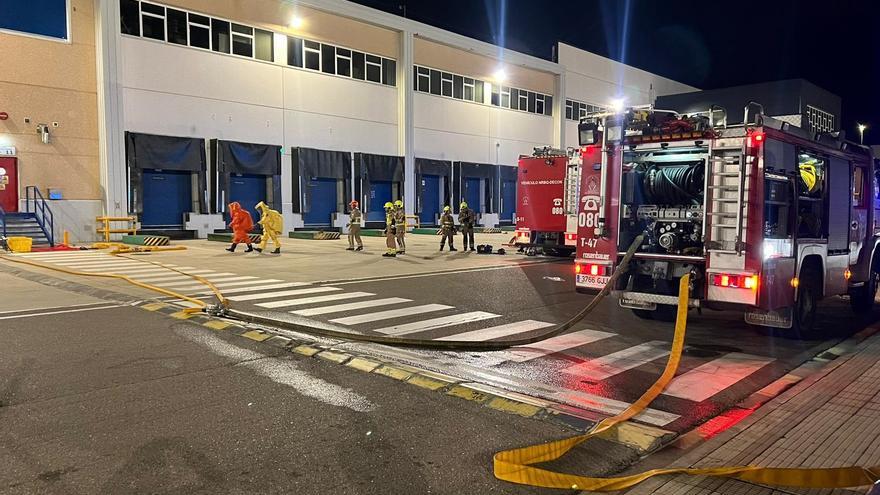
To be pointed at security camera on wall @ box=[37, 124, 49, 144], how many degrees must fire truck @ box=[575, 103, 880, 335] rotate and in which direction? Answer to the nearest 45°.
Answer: approximately 135° to its left

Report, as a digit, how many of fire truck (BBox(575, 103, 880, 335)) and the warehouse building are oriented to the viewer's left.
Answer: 0

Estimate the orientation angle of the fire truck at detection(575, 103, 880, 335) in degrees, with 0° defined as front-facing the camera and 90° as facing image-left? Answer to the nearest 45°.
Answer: approximately 225°

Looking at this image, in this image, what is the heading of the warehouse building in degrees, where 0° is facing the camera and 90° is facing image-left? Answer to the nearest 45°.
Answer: approximately 315°

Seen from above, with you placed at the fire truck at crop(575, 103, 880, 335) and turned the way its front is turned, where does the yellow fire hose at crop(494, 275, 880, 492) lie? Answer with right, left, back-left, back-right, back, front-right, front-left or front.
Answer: back-right

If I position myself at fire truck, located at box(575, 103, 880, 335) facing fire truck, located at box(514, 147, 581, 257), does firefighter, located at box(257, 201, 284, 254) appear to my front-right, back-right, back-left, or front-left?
front-left

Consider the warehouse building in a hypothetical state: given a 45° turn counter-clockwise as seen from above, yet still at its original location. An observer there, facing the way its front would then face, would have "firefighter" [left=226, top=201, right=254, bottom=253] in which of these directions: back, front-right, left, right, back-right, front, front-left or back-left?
right

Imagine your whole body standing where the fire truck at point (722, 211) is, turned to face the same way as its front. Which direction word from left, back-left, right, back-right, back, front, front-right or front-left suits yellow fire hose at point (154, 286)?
back-left

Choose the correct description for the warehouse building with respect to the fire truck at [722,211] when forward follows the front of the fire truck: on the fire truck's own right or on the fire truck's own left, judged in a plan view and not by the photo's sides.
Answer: on the fire truck's own left

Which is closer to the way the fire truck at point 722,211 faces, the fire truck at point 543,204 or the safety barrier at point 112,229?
the fire truck

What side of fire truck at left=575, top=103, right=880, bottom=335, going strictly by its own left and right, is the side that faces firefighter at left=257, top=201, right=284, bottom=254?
left

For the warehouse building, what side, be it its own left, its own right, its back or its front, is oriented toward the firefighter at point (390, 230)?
front

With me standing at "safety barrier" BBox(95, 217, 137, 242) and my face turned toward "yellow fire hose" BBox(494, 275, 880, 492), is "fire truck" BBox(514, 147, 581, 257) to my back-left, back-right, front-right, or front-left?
front-left

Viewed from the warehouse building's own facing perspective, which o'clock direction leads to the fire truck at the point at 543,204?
The fire truck is roughly at 12 o'clock from the warehouse building.

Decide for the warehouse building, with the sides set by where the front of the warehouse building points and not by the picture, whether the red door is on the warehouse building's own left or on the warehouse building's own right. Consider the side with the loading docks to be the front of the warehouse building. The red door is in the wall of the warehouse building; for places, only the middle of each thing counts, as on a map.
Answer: on the warehouse building's own right
